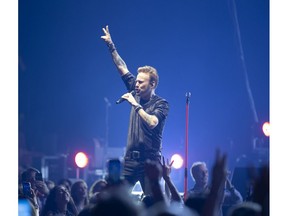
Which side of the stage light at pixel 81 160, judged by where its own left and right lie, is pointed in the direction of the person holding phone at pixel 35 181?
front

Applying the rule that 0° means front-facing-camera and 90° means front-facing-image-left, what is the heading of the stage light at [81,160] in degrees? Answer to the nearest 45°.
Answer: approximately 0°

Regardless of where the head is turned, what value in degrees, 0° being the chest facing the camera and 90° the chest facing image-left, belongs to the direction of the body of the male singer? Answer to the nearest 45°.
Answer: approximately 45°

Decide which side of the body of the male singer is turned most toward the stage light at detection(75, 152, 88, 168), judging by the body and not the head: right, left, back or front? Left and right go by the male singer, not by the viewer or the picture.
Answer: right

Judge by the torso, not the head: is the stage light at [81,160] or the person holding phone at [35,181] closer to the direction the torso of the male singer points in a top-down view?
the person holding phone

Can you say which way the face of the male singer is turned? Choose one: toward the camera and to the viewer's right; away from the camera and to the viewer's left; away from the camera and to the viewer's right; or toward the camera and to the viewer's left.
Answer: toward the camera and to the viewer's left
